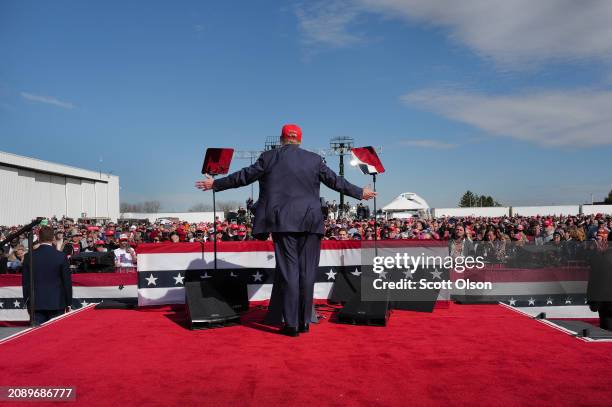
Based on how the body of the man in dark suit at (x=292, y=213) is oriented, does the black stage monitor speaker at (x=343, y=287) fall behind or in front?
in front

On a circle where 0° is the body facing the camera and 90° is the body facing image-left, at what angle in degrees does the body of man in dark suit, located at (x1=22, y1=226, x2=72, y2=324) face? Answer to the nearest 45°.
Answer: approximately 180°

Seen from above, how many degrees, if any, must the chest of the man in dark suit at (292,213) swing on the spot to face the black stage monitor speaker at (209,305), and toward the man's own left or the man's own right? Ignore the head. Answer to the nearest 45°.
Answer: approximately 45° to the man's own left

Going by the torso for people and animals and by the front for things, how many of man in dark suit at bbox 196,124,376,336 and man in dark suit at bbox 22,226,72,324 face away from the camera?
2

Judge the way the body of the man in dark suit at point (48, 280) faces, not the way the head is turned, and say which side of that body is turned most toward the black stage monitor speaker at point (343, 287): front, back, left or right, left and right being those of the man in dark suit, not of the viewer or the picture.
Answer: right

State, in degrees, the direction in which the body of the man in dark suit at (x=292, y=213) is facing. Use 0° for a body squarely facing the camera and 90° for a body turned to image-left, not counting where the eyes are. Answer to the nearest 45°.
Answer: approximately 180°

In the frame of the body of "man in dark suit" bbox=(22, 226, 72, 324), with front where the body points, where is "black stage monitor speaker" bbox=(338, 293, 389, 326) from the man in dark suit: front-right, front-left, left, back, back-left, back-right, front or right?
back-right
